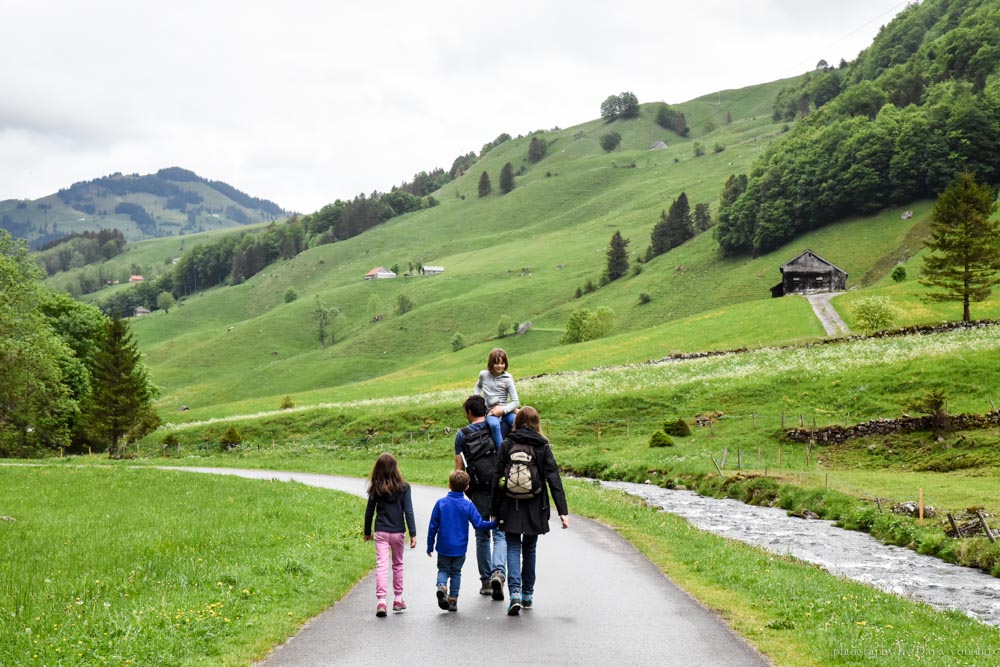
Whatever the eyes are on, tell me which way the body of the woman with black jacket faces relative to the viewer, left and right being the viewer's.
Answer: facing away from the viewer

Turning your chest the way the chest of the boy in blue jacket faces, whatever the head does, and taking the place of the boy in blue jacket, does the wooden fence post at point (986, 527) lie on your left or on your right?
on your right

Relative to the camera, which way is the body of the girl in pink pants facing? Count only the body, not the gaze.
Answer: away from the camera

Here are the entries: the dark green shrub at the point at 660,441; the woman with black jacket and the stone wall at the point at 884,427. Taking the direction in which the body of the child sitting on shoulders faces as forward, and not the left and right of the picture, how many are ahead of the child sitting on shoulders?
1

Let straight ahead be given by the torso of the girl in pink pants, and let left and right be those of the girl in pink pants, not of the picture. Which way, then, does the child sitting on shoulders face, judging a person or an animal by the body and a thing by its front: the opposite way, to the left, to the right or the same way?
the opposite way

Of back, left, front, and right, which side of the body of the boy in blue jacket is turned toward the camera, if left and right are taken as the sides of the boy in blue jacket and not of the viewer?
back

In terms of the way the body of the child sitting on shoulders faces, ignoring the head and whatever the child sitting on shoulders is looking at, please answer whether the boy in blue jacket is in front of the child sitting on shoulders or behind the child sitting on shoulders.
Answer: in front

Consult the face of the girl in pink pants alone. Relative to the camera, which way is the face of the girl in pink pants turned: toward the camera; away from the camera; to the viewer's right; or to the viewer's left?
away from the camera

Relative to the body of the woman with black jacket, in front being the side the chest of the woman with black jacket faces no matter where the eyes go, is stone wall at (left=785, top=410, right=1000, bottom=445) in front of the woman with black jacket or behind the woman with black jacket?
in front

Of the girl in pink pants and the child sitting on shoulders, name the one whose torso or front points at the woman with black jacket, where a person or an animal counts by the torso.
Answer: the child sitting on shoulders

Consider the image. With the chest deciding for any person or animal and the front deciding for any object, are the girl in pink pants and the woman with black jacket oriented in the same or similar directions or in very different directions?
same or similar directions

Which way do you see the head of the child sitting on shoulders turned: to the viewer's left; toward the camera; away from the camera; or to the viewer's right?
toward the camera

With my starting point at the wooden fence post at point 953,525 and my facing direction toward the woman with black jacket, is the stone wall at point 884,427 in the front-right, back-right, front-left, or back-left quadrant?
back-right

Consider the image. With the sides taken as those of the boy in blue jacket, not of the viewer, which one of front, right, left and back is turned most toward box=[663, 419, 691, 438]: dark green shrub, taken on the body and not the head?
front

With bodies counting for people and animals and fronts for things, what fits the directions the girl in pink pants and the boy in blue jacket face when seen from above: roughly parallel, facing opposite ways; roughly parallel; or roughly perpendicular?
roughly parallel

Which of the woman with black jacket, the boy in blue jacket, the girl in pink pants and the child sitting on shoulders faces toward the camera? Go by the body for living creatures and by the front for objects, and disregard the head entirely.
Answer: the child sitting on shoulders

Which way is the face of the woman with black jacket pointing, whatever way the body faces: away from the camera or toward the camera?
away from the camera

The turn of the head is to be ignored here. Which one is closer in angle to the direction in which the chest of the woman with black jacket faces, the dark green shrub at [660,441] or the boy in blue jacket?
the dark green shrub

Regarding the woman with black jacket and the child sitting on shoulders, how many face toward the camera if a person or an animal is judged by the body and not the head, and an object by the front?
1
